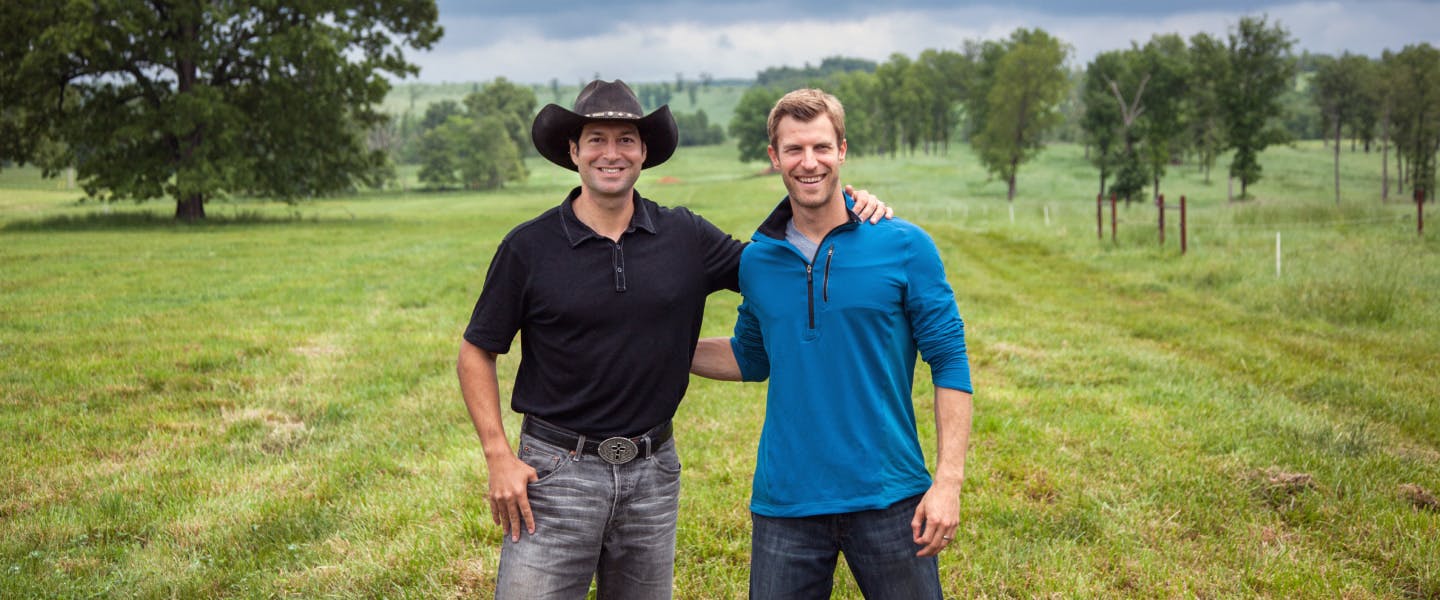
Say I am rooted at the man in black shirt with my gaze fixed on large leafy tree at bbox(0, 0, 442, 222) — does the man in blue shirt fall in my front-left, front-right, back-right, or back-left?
back-right

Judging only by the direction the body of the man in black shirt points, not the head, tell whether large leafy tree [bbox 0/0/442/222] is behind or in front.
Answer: behind

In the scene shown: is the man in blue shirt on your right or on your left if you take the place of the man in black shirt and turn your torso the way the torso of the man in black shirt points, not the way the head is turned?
on your left

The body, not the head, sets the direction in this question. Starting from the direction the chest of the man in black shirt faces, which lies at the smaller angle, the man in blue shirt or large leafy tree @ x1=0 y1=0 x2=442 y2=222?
the man in blue shirt

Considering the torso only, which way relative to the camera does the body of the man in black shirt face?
toward the camera
